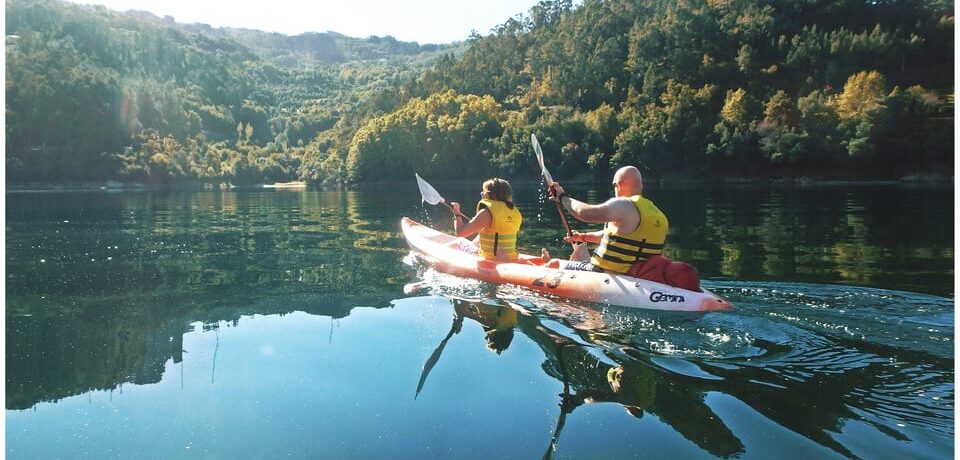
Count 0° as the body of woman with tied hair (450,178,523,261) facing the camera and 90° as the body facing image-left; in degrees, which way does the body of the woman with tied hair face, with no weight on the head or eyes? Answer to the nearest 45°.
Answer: approximately 135°

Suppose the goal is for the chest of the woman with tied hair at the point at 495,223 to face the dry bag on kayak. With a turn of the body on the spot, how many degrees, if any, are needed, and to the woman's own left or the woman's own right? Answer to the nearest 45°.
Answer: approximately 180°

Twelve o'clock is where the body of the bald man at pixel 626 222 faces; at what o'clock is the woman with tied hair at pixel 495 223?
The woman with tied hair is roughly at 12 o'clock from the bald man.

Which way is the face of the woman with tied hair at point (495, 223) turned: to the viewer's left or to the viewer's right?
to the viewer's left

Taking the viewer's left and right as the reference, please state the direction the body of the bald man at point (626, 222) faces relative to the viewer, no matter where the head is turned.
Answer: facing away from the viewer and to the left of the viewer
